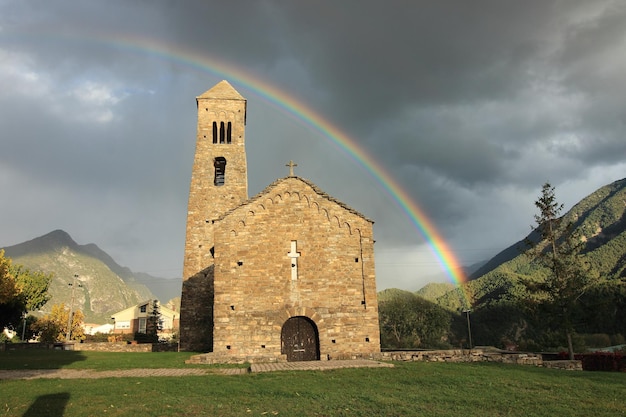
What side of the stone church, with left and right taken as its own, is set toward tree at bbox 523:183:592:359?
left

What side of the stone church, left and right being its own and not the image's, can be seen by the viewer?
front

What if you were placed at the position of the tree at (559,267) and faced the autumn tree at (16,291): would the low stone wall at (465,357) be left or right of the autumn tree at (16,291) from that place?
left

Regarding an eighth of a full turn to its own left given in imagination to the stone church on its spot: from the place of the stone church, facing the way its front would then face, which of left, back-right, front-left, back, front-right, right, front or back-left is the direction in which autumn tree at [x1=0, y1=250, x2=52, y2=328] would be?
back

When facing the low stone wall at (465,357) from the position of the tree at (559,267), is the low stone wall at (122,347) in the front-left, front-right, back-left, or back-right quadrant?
front-right

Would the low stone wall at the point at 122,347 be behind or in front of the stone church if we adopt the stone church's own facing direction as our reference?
behind

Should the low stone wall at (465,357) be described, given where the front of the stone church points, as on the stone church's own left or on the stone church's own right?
on the stone church's own left
